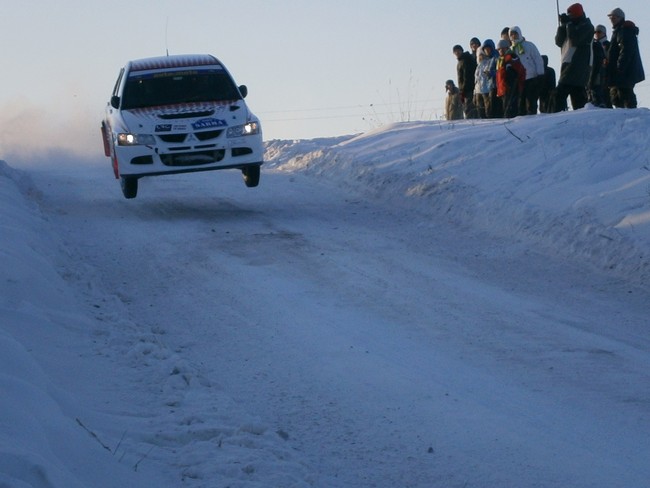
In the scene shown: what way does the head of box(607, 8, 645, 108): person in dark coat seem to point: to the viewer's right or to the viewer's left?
to the viewer's left

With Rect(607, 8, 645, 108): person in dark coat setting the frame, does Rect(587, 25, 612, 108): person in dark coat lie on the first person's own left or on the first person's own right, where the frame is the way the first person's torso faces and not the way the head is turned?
on the first person's own right

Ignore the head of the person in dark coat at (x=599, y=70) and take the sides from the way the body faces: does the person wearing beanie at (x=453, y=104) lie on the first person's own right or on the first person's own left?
on the first person's own right

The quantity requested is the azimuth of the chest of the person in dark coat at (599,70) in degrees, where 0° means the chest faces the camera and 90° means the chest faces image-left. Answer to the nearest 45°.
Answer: approximately 45°

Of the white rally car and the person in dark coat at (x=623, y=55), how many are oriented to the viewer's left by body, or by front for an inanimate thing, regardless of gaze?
1

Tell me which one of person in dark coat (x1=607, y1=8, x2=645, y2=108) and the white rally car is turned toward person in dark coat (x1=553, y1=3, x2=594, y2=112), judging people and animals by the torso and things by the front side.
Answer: person in dark coat (x1=607, y1=8, x2=645, y2=108)

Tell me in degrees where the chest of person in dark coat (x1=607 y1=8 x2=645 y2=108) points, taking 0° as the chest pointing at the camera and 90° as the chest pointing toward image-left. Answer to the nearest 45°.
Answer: approximately 90°

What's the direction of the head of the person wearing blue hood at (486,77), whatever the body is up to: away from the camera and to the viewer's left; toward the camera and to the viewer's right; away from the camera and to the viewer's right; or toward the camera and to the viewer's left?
toward the camera and to the viewer's left

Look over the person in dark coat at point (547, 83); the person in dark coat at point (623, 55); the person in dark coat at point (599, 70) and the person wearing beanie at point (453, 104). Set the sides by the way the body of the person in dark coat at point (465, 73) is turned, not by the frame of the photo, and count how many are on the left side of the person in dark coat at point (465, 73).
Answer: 3

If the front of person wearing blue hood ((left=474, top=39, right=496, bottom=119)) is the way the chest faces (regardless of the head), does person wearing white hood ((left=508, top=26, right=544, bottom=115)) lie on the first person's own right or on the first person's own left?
on the first person's own left
